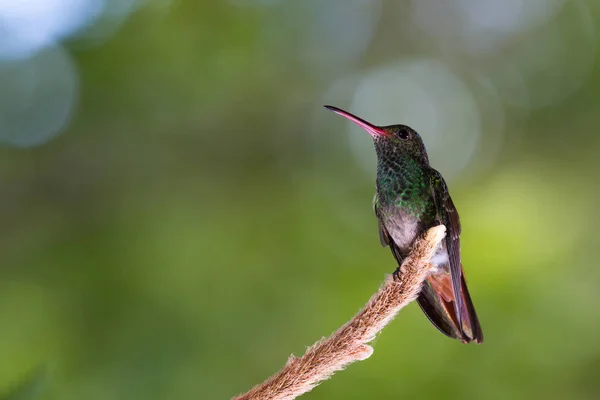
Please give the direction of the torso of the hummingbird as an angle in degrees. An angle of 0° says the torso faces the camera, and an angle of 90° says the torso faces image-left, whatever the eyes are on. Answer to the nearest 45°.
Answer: approximately 45°
